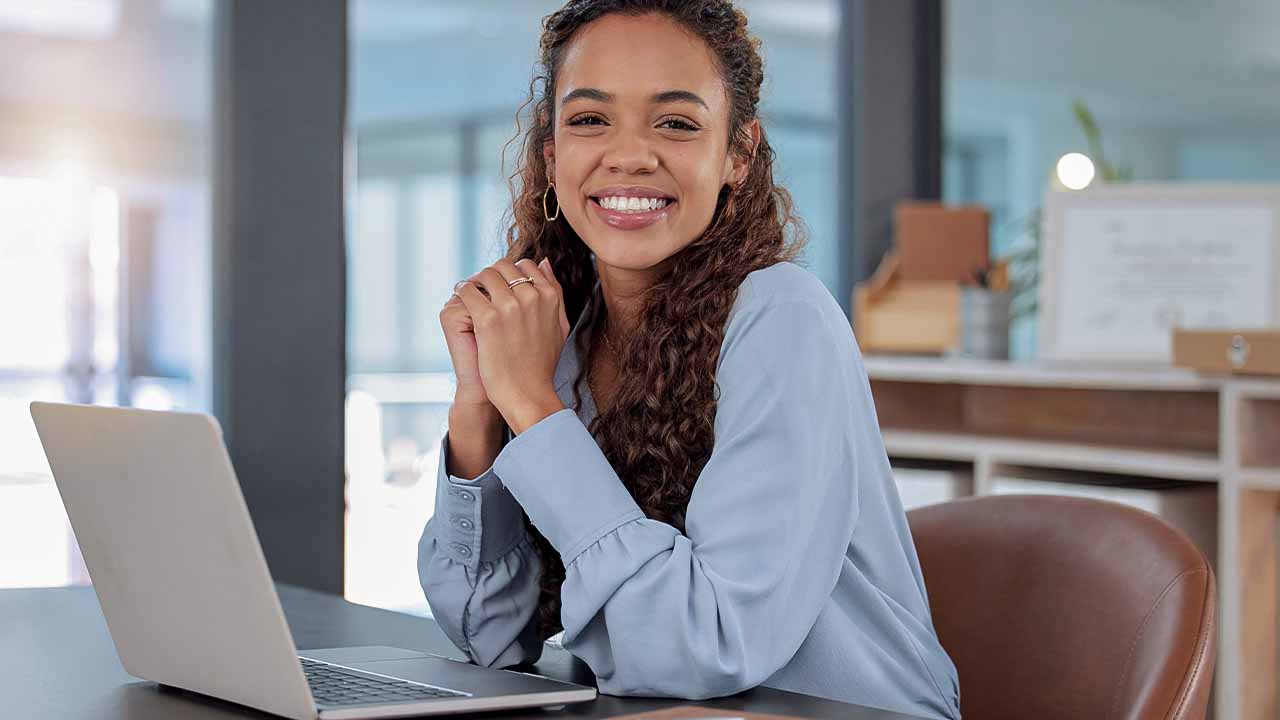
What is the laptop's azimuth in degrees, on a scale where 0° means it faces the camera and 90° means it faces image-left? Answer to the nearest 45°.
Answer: approximately 225°

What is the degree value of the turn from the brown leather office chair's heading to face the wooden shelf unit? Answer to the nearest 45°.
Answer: approximately 135° to its right

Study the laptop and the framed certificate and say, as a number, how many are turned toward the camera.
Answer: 1

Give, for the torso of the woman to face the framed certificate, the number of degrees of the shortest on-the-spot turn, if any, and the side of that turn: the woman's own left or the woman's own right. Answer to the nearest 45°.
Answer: approximately 180°

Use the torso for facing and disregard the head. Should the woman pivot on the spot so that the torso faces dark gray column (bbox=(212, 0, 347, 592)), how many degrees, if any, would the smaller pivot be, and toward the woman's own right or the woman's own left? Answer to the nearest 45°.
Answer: approximately 90° to the woman's own right

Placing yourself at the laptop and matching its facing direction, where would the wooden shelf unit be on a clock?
The wooden shelf unit is roughly at 12 o'clock from the laptop.

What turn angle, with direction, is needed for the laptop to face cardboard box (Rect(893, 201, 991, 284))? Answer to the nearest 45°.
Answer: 0° — it already faces it

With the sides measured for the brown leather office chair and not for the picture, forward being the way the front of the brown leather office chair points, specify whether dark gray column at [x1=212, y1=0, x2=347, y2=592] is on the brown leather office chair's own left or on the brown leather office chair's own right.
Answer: on the brown leather office chair's own right

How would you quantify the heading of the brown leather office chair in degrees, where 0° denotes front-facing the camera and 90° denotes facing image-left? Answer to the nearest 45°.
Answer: approximately 45°
